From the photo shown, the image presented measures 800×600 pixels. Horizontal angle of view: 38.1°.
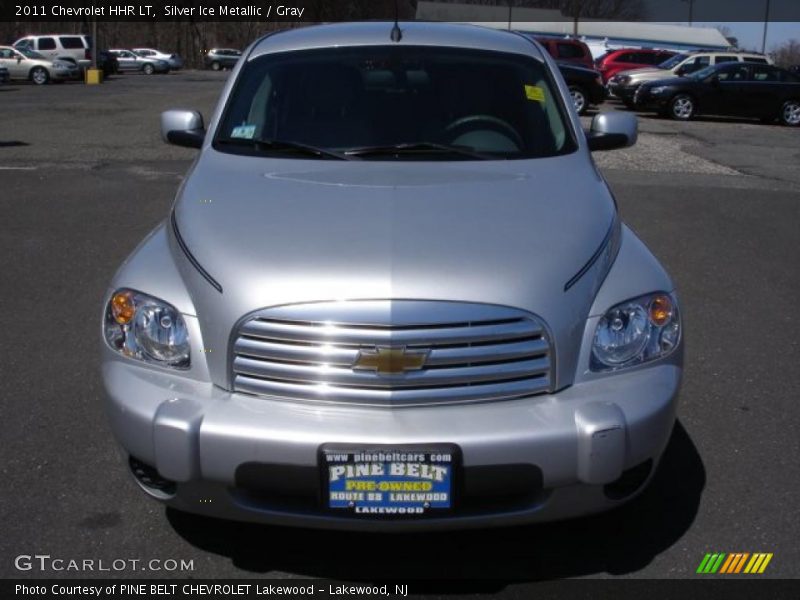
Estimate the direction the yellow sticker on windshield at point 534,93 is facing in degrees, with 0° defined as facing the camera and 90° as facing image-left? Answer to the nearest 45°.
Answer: approximately 0°

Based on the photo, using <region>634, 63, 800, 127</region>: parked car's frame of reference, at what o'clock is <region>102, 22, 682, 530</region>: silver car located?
The silver car is roughly at 9 o'clock from the parked car.

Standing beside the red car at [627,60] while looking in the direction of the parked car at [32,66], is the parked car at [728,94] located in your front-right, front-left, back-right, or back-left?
back-left

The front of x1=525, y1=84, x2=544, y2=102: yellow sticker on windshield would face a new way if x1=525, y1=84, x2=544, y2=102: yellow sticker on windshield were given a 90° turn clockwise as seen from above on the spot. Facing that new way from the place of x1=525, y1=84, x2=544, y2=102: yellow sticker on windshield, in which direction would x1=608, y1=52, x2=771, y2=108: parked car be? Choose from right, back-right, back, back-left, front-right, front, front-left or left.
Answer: right

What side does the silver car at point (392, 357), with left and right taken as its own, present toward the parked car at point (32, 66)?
back

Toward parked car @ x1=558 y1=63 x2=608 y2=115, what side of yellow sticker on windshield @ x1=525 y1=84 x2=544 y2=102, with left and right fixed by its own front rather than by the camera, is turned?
back

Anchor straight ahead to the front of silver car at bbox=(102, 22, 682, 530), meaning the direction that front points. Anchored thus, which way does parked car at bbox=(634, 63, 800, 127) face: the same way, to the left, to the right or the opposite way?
to the right

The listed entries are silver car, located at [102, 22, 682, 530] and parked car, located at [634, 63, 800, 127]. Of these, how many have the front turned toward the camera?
1

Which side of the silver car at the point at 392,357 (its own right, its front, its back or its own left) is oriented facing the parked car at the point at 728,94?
back

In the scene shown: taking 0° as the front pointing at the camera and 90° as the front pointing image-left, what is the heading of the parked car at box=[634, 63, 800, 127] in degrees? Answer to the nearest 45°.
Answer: approximately 90°

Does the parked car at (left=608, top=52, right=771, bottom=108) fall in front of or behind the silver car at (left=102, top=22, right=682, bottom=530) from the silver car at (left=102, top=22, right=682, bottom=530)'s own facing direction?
behind

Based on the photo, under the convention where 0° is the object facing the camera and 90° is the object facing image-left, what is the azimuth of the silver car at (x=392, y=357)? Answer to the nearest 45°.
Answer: approximately 0°
